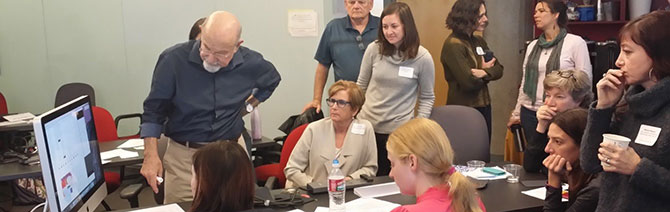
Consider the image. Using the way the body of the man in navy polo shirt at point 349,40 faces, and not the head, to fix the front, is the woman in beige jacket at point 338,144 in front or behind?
in front

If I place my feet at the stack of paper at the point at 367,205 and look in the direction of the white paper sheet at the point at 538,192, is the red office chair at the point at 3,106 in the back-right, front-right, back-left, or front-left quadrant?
back-left

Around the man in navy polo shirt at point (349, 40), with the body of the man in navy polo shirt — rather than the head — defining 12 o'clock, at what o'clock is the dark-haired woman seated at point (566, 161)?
The dark-haired woman seated is roughly at 11 o'clock from the man in navy polo shirt.

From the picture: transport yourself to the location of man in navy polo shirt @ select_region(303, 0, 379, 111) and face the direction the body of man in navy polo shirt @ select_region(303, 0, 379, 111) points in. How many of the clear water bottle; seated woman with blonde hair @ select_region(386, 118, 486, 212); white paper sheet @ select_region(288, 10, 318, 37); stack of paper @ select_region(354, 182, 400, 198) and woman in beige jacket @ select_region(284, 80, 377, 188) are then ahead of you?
4

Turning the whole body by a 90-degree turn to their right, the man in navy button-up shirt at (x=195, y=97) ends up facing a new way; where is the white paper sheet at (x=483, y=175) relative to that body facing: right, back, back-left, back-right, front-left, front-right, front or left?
back

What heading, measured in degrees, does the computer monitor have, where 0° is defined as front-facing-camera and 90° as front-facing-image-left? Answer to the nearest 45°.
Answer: approximately 315°

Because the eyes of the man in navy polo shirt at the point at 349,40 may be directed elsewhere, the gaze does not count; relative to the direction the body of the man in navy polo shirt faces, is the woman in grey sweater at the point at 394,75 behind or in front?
in front

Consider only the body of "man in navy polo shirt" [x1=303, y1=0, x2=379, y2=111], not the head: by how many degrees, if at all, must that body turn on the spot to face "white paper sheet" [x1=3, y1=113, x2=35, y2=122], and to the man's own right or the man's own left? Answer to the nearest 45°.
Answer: approximately 90° to the man's own right

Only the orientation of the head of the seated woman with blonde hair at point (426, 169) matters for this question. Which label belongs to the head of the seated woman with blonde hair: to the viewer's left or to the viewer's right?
to the viewer's left

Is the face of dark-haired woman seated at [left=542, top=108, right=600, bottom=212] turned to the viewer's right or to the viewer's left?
to the viewer's left

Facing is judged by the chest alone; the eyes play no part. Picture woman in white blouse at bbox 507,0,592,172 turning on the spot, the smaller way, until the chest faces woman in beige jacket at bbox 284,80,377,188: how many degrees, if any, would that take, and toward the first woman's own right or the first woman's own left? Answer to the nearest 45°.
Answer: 0° — they already face them

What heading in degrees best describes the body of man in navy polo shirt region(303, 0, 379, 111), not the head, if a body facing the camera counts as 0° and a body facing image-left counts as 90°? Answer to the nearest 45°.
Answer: approximately 0°

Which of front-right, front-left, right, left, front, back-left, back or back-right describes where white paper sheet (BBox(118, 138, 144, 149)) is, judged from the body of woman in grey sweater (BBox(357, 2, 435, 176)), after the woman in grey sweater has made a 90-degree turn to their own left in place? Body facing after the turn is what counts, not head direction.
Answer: back-right
